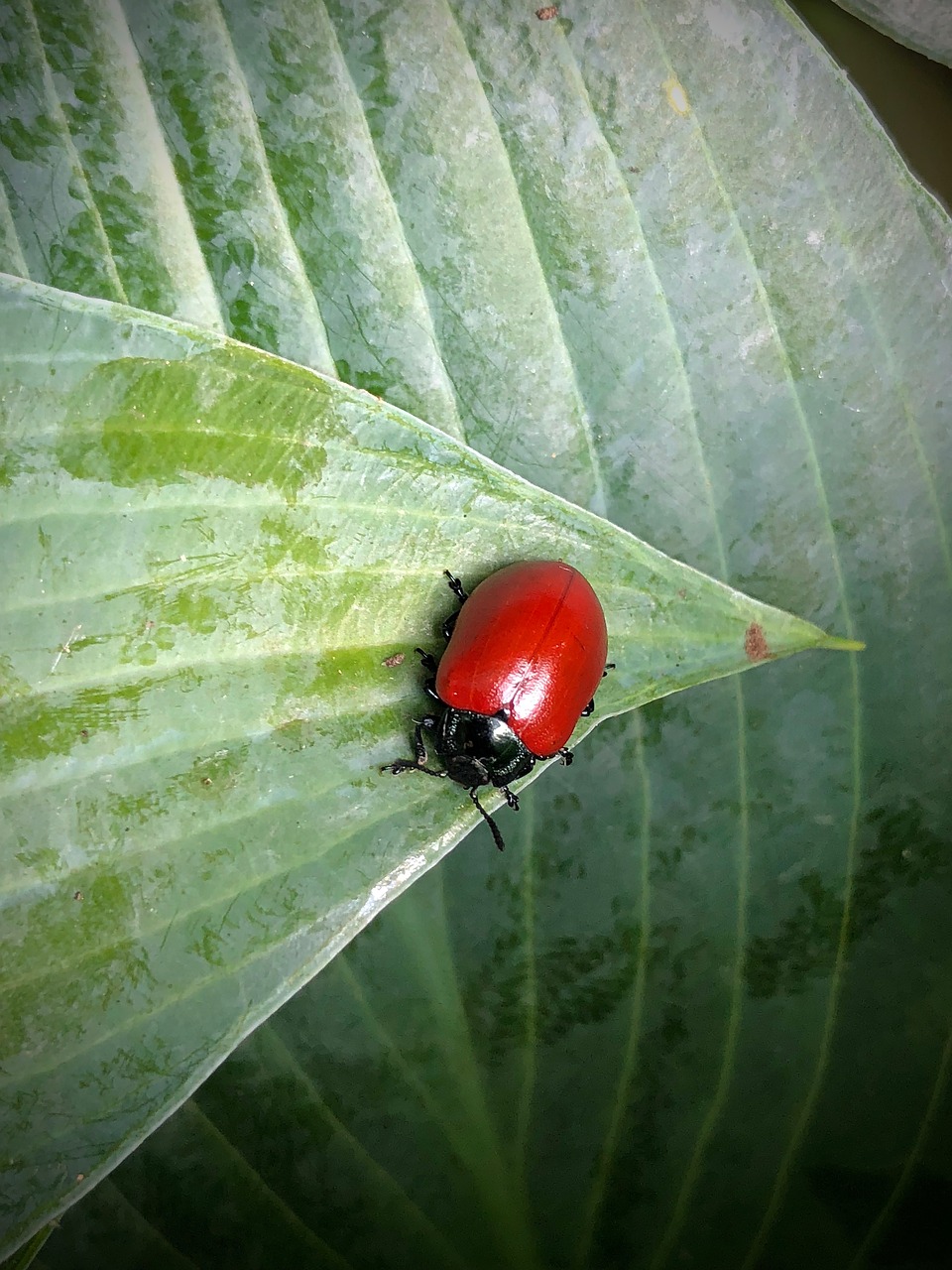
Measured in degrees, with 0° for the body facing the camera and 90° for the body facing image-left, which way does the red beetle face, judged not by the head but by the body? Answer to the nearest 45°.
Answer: approximately 45°
